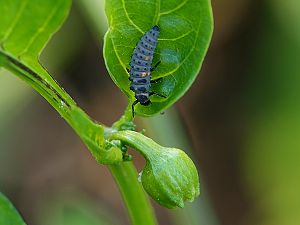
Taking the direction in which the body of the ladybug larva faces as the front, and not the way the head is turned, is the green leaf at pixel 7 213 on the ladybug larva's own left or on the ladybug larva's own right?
on the ladybug larva's own right

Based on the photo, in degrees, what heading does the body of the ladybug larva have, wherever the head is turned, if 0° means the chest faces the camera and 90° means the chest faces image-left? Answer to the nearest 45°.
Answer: approximately 0°
